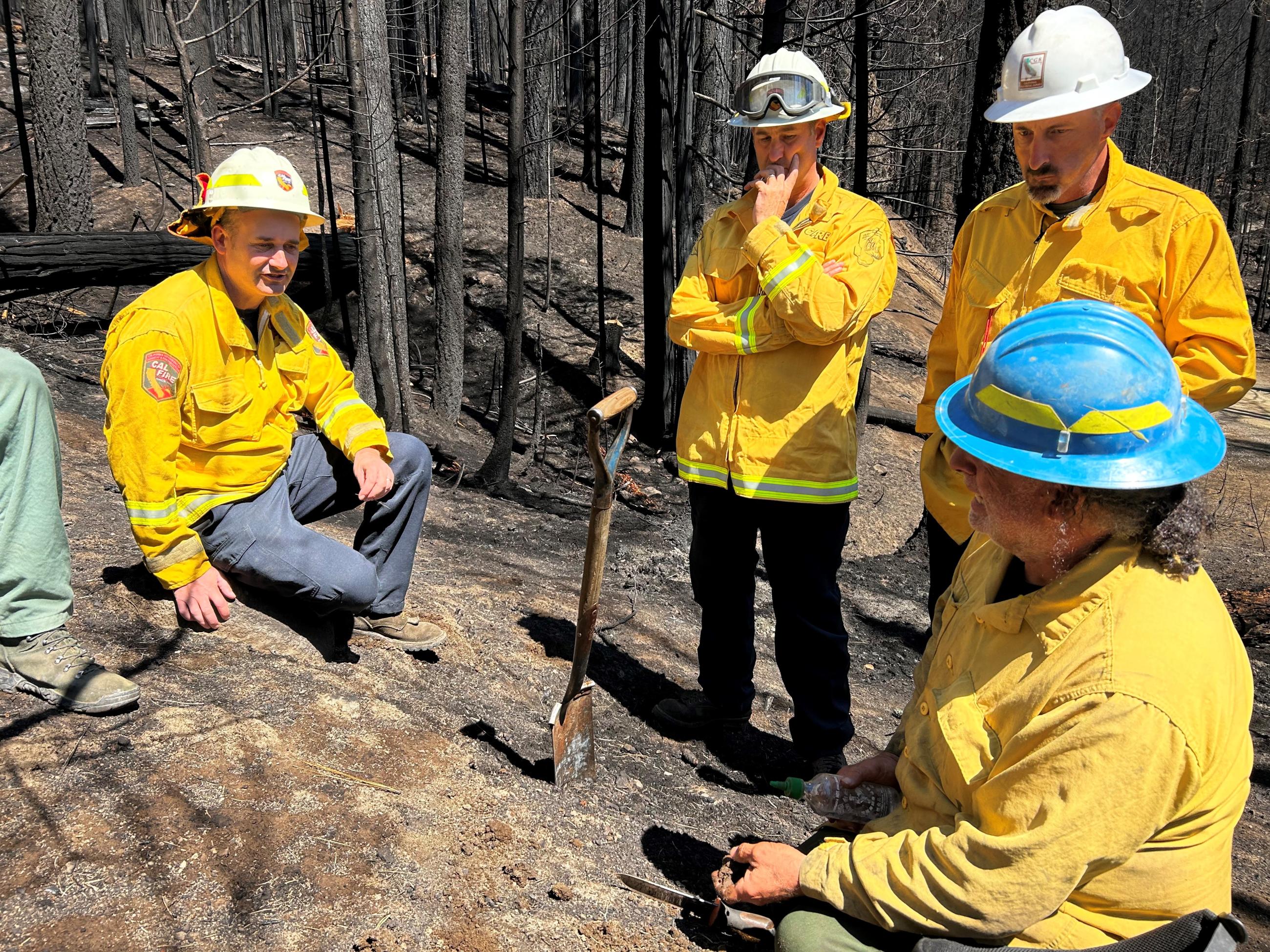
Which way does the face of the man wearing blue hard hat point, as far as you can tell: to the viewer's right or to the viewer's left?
to the viewer's left

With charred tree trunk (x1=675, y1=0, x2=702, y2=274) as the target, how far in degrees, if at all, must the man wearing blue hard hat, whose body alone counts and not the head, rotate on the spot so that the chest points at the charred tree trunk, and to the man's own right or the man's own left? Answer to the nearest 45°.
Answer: approximately 90° to the man's own right

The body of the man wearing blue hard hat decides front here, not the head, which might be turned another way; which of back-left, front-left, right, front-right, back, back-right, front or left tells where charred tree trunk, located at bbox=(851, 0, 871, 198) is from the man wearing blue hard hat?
right

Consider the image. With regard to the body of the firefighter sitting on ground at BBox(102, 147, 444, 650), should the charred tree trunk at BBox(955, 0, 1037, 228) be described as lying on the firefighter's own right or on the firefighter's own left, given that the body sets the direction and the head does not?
on the firefighter's own left

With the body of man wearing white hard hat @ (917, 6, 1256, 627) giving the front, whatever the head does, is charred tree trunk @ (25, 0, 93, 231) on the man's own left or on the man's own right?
on the man's own right

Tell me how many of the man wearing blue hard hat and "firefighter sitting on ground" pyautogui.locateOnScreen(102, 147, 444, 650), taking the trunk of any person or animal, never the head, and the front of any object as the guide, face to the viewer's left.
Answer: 1

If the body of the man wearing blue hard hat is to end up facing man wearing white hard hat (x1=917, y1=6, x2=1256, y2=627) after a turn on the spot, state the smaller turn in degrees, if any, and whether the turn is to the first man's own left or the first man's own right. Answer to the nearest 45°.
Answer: approximately 90° to the first man's own right

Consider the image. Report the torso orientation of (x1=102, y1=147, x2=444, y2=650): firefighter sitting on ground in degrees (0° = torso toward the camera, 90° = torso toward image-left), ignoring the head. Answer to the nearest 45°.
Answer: approximately 315°

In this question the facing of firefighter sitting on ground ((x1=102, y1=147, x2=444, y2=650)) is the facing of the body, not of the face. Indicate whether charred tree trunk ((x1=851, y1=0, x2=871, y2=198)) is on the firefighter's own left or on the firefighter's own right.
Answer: on the firefighter's own left

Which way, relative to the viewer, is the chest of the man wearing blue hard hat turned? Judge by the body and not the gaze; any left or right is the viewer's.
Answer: facing to the left of the viewer

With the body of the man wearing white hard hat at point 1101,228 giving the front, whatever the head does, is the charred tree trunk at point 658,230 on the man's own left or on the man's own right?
on the man's own right

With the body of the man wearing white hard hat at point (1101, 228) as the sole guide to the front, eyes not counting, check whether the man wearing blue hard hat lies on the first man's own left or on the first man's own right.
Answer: on the first man's own left

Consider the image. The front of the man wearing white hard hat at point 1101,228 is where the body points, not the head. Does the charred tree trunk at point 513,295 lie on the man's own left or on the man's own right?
on the man's own right

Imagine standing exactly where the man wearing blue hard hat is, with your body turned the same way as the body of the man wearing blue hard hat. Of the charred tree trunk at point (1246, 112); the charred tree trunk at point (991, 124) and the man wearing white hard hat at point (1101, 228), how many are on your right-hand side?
3

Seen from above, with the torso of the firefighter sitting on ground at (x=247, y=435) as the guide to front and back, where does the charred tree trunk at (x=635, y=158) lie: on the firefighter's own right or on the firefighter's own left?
on the firefighter's own left

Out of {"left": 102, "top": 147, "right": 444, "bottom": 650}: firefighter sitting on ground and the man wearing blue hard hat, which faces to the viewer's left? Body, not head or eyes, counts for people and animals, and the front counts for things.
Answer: the man wearing blue hard hat
